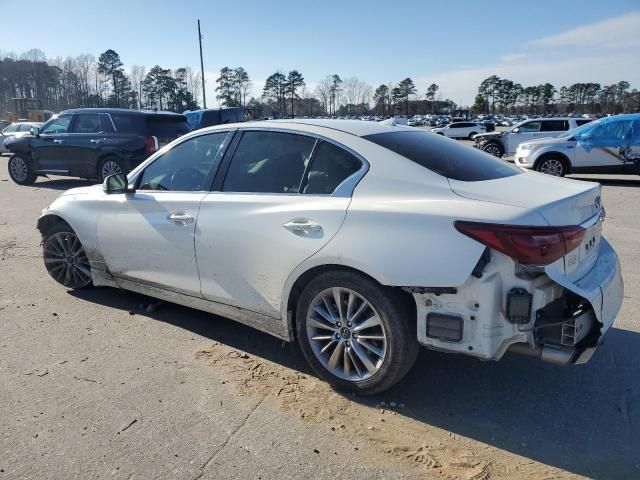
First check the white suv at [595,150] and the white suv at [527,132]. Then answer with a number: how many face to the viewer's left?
2

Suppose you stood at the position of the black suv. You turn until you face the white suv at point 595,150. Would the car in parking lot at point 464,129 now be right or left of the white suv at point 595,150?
left

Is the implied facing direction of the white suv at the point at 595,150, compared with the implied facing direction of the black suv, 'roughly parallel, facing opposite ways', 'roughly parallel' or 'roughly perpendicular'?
roughly parallel

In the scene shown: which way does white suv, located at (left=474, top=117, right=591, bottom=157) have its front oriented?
to the viewer's left

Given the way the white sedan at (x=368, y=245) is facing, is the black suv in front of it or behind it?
in front

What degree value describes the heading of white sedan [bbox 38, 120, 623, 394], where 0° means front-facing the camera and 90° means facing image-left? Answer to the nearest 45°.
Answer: approximately 135°

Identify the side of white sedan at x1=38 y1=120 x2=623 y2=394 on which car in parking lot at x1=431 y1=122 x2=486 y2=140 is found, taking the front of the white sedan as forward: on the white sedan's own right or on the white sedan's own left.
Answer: on the white sedan's own right

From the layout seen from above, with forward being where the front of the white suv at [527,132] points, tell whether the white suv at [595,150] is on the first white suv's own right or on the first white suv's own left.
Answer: on the first white suv's own left

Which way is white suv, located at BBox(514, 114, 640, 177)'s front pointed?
to the viewer's left

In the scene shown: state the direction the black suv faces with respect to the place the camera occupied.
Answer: facing away from the viewer and to the left of the viewer
